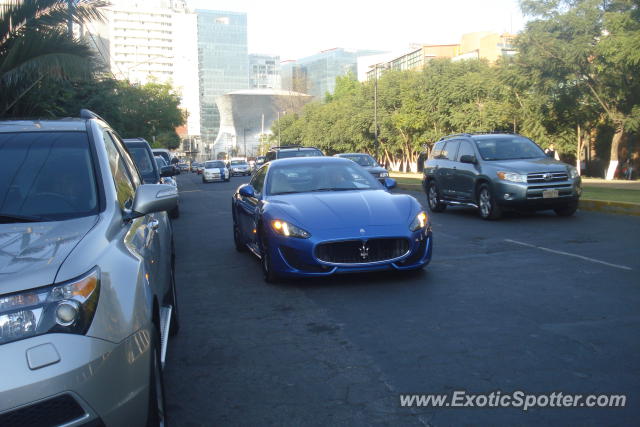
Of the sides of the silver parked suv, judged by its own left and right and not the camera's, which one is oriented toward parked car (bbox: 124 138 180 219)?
back

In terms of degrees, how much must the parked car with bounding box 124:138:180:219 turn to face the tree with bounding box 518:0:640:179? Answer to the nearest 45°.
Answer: approximately 135° to its left

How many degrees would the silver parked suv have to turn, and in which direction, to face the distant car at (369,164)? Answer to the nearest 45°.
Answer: approximately 135° to its left

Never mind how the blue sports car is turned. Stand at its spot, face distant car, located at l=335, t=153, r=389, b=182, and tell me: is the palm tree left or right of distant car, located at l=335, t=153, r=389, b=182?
left

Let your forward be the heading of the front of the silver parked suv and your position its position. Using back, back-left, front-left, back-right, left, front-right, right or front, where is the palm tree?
back

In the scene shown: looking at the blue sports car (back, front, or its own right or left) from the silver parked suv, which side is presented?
front

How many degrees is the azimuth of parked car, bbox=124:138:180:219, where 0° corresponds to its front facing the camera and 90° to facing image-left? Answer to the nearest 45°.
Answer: approximately 0°

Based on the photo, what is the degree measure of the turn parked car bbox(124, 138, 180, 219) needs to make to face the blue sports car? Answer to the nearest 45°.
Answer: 0° — it already faces it

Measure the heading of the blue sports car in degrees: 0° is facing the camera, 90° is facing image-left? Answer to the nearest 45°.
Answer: approximately 0°

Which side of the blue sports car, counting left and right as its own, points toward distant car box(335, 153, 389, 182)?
back

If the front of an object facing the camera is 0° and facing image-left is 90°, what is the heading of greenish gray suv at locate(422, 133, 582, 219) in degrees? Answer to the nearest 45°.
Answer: approximately 315°

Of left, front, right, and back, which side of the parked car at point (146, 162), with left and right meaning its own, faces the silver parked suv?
front

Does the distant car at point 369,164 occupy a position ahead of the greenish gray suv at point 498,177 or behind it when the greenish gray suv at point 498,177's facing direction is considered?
behind

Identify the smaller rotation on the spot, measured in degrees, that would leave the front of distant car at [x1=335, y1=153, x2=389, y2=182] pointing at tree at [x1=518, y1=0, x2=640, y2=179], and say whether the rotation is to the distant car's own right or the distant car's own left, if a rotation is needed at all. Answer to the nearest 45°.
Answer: approximately 90° to the distant car's own left
